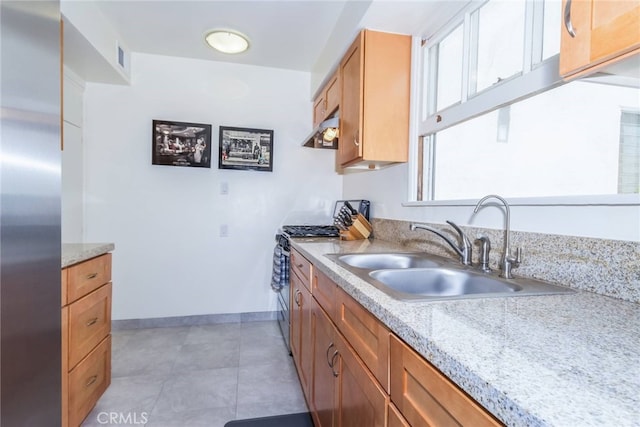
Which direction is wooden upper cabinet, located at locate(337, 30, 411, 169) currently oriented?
to the viewer's left

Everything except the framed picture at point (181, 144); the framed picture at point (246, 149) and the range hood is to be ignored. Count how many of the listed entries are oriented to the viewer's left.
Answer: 1

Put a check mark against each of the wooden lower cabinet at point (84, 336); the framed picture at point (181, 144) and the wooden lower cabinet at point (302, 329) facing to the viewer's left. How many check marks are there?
1

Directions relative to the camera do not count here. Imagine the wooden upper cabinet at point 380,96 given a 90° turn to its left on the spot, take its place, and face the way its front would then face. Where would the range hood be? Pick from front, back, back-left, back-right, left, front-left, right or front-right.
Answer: back-right

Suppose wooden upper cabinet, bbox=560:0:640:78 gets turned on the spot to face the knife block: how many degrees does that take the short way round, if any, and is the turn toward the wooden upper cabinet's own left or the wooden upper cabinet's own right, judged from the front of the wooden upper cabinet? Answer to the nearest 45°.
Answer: approximately 90° to the wooden upper cabinet's own right

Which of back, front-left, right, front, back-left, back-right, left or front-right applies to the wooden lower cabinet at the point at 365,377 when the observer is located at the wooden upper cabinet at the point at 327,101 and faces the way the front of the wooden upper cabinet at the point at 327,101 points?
left

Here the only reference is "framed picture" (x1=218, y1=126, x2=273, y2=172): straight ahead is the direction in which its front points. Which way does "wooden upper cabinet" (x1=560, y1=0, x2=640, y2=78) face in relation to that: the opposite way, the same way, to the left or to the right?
to the right

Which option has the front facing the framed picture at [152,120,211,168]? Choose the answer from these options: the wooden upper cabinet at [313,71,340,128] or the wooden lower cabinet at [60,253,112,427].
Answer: the wooden upper cabinet

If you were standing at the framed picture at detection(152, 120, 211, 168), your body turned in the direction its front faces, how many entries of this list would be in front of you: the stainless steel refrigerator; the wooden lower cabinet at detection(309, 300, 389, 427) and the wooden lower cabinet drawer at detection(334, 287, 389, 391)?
3

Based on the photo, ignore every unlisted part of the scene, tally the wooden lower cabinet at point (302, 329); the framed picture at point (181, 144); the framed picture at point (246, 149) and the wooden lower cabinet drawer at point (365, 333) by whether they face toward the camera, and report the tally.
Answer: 2

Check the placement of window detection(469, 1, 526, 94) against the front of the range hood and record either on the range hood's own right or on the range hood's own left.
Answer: on the range hood's own left

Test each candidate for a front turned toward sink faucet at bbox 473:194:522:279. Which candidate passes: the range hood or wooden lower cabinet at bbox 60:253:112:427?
the wooden lower cabinet

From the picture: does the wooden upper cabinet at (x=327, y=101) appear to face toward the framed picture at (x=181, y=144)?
yes

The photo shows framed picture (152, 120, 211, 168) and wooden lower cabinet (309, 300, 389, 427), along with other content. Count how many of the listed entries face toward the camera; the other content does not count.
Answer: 1

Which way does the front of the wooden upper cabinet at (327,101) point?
to the viewer's left

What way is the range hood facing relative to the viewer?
to the viewer's left

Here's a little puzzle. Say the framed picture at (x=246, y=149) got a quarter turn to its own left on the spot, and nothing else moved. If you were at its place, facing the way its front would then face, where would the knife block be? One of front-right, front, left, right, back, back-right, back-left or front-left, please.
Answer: front-right

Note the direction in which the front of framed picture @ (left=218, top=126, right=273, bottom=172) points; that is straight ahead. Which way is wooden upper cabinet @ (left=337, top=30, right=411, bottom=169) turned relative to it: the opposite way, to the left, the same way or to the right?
to the right
